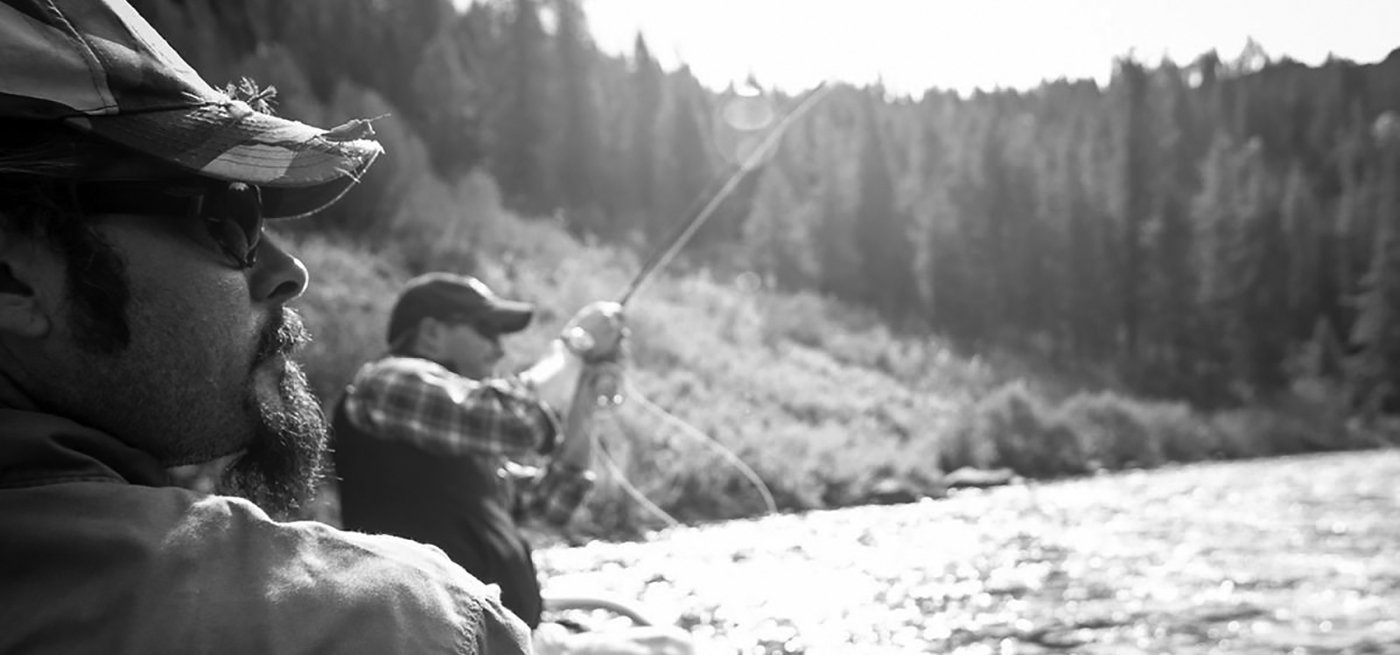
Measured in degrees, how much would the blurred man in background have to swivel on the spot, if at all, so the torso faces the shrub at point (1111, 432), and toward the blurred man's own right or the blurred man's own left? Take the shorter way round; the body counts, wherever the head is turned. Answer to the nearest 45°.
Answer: approximately 45° to the blurred man's own left

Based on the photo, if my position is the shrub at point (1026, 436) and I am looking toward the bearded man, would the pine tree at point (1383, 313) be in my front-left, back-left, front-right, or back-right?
back-left

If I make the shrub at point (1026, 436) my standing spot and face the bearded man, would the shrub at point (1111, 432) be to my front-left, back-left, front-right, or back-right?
back-left

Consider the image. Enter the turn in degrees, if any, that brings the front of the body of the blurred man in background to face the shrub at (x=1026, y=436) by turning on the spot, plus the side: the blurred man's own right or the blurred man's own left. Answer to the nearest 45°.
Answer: approximately 45° to the blurred man's own left

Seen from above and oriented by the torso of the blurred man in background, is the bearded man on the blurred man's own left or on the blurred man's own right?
on the blurred man's own right

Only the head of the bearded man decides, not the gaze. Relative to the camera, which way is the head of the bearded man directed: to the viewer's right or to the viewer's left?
to the viewer's right

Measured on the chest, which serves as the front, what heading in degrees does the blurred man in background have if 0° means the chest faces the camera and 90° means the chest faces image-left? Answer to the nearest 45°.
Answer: approximately 270°

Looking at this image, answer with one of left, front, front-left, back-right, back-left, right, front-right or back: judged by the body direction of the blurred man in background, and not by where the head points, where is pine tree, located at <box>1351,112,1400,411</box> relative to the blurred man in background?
front-left

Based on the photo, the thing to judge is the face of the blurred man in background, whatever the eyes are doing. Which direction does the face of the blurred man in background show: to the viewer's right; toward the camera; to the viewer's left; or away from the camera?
to the viewer's right

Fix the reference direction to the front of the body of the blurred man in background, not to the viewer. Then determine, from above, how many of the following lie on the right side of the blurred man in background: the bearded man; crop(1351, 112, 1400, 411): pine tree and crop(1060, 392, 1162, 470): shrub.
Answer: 1
